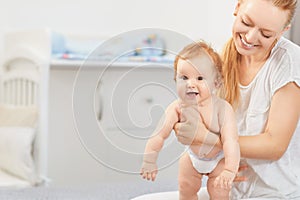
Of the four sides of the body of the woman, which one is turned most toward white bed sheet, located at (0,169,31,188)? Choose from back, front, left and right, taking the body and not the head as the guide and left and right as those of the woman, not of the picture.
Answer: right

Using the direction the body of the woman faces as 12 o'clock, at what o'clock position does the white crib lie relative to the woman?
The white crib is roughly at 3 o'clock from the woman.

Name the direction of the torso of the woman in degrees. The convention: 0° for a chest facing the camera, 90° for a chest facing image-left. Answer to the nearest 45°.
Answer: approximately 45°

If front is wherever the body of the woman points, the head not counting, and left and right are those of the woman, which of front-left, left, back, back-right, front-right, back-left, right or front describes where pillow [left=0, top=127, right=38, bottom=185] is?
right

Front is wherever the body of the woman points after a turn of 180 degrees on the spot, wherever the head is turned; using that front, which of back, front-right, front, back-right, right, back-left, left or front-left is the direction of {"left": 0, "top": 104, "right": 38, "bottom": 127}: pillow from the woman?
left
